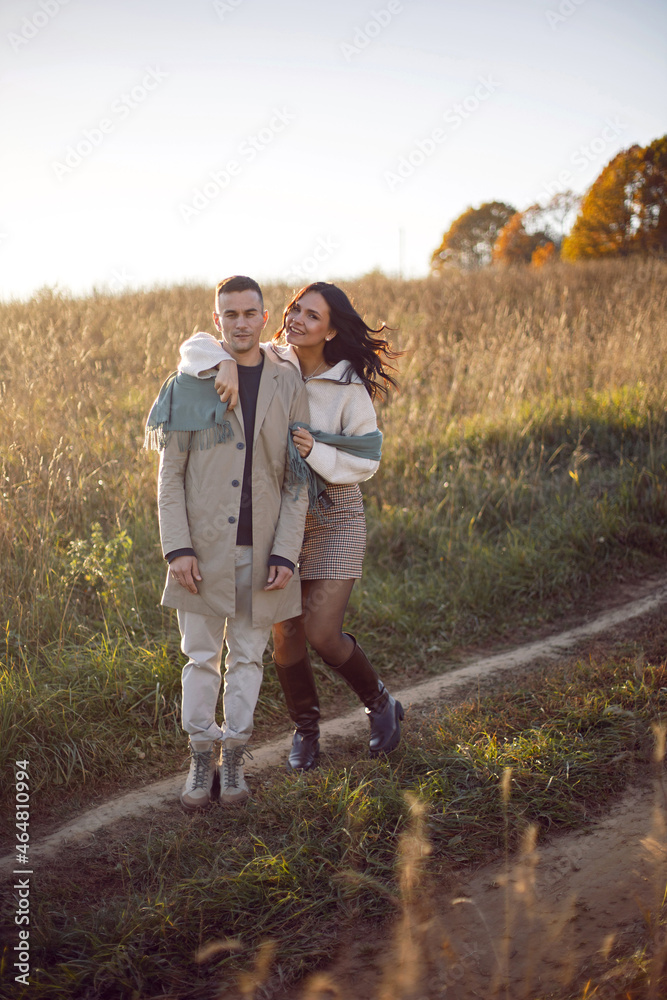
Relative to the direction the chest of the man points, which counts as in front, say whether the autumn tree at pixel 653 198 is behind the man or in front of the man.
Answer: behind

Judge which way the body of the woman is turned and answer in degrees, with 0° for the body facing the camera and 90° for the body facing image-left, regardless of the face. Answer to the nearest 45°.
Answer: approximately 45°

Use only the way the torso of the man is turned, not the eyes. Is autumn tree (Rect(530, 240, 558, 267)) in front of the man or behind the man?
behind

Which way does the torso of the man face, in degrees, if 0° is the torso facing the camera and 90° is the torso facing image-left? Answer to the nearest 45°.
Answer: approximately 0°
